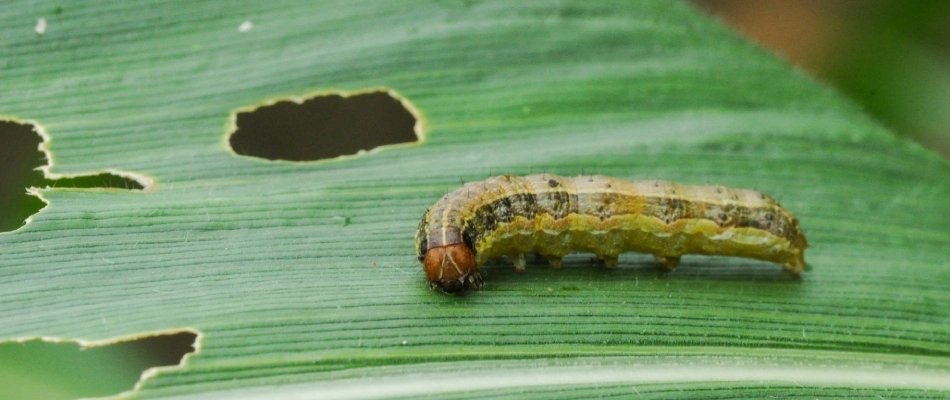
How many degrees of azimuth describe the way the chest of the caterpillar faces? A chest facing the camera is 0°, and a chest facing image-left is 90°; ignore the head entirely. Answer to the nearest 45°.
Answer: approximately 90°
